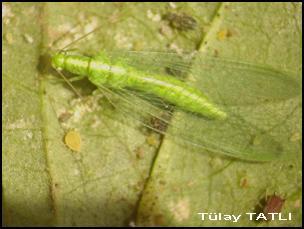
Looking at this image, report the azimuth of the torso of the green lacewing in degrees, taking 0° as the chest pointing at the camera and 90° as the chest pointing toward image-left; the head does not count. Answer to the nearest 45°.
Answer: approximately 90°
